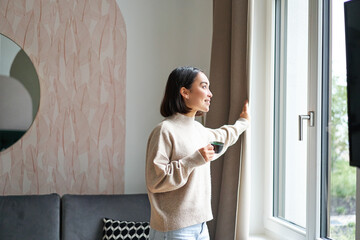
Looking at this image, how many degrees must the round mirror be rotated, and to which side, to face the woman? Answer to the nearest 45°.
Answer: approximately 45° to its left

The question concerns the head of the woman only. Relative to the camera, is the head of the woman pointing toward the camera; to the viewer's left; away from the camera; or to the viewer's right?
to the viewer's right

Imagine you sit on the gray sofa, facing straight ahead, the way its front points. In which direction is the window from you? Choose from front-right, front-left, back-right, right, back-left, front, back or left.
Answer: front-left

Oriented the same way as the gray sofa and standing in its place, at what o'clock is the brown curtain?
The brown curtain is roughly at 10 o'clock from the gray sofa.

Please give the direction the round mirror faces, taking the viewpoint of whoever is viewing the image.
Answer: facing the viewer

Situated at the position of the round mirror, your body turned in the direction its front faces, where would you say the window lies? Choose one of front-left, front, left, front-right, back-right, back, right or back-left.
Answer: front-left

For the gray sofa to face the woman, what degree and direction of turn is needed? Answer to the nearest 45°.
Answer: approximately 45° to its left

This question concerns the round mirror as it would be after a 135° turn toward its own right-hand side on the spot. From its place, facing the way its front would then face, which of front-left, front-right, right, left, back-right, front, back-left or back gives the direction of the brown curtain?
back

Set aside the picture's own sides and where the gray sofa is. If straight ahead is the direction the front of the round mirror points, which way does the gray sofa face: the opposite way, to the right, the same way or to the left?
the same way

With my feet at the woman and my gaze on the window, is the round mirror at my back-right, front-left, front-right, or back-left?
back-left

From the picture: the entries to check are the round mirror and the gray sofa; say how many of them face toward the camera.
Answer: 2

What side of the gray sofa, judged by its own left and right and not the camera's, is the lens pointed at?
front
